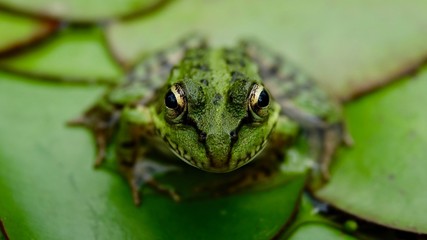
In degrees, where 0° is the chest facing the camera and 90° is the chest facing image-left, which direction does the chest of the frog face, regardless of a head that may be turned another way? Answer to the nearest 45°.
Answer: approximately 0°

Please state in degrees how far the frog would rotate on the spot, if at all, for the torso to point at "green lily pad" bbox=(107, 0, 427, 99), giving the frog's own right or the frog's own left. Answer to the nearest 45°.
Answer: approximately 135° to the frog's own left

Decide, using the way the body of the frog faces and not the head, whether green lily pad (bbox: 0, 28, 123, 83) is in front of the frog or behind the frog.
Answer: behind
